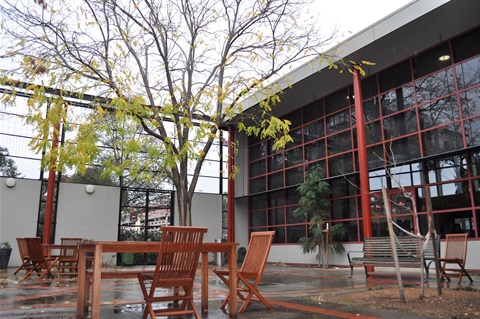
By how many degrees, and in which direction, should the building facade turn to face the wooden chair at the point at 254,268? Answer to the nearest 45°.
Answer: approximately 45° to its left

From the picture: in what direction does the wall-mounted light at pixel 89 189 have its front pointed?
toward the camera

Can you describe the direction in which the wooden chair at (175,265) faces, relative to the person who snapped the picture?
facing away from the viewer and to the left of the viewer

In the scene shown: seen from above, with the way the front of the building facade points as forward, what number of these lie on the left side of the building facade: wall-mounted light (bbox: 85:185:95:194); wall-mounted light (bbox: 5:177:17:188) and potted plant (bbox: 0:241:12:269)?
0

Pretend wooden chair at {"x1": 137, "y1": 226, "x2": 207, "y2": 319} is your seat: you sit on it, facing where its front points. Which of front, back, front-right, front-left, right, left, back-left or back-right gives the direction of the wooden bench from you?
right

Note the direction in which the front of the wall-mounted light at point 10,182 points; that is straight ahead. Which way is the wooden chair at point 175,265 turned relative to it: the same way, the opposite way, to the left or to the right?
the opposite way

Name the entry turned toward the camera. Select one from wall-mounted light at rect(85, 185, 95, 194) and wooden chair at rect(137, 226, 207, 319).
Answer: the wall-mounted light

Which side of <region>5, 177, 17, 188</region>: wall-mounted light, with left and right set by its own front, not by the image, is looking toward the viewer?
front

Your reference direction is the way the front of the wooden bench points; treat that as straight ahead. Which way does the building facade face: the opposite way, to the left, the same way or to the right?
the same way

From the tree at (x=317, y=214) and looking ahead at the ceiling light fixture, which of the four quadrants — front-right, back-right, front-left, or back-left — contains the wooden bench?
front-right

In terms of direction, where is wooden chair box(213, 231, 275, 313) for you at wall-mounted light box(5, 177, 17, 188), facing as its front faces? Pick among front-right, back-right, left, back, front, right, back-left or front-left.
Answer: front

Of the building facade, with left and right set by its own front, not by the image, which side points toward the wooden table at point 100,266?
front

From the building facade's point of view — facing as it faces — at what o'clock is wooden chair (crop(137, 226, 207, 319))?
The wooden chair is roughly at 11 o'clock from the building facade.

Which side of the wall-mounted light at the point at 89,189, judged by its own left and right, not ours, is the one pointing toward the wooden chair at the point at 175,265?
front

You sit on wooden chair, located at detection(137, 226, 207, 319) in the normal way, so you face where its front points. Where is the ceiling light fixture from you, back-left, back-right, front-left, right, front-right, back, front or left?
right

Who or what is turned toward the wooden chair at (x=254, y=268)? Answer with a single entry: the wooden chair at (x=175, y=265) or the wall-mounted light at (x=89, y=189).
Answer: the wall-mounted light

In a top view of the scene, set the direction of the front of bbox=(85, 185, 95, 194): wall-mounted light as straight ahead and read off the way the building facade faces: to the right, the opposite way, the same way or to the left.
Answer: to the right

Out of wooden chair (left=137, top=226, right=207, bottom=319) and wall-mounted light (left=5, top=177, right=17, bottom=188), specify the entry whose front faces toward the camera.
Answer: the wall-mounted light
